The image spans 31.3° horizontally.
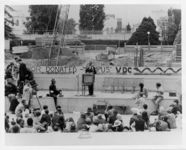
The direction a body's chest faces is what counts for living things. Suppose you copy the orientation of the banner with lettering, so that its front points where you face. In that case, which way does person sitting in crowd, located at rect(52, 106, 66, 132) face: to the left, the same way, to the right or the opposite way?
the opposite way

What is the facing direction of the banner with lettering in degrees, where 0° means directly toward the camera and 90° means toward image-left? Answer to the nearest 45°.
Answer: approximately 0°

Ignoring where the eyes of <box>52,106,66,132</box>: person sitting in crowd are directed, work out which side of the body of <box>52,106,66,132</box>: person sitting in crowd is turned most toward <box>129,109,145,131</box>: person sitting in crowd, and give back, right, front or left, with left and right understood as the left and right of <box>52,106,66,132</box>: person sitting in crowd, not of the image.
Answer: right

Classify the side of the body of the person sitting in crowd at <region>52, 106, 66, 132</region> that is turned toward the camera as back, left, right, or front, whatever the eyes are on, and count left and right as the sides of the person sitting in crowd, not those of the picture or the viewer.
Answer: back
